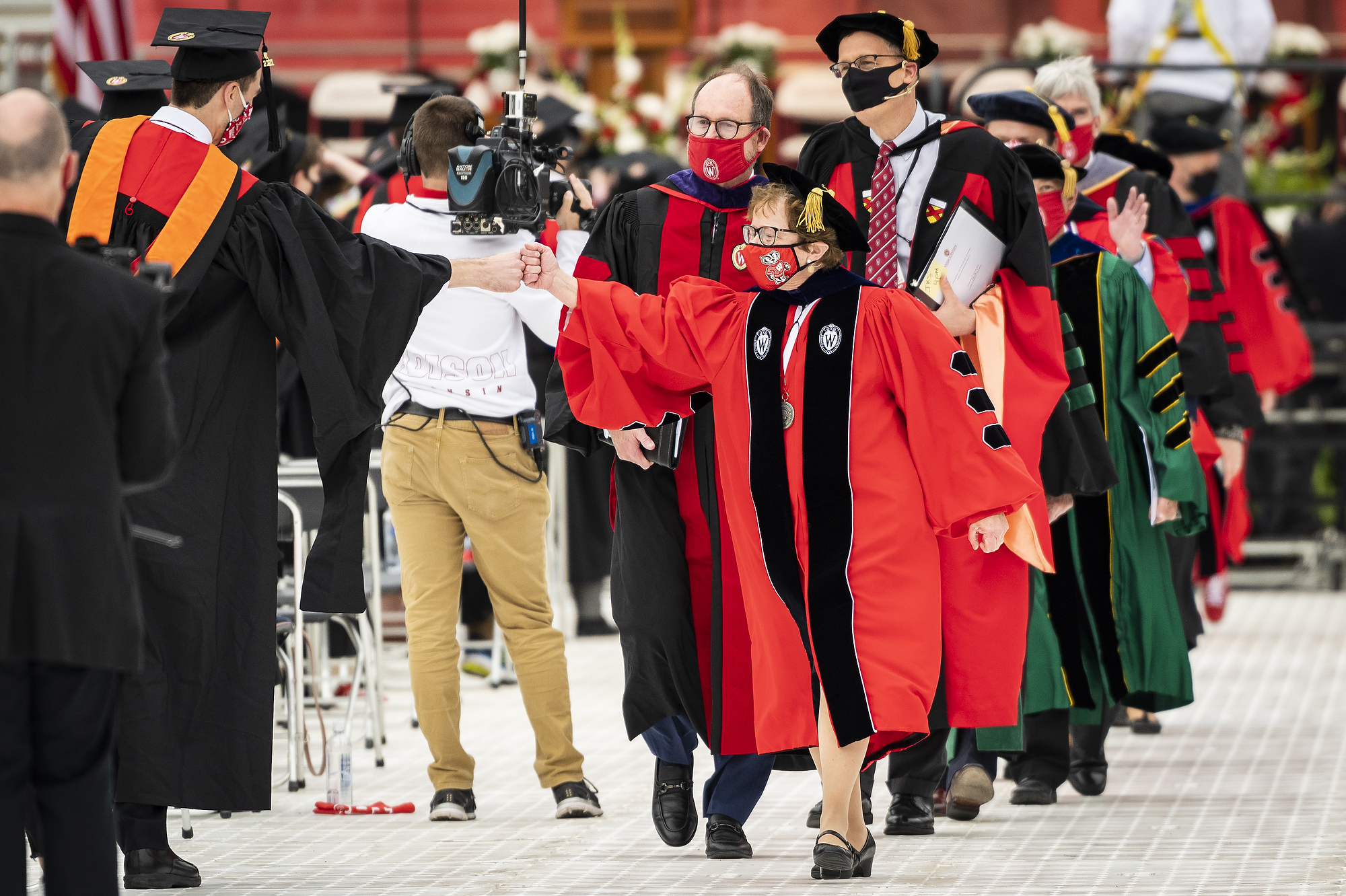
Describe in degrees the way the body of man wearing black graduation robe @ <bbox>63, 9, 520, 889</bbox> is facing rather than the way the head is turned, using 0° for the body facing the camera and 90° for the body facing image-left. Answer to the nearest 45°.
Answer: approximately 225°

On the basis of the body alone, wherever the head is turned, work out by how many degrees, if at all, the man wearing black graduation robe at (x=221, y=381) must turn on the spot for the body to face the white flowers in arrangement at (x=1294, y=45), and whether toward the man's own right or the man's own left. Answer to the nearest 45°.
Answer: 0° — they already face it

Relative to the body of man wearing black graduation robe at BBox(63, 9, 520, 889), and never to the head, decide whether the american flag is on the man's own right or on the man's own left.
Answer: on the man's own left

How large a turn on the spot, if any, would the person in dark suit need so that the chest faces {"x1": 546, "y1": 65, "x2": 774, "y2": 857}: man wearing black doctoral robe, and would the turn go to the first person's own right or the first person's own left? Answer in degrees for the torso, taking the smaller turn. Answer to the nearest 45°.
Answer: approximately 45° to the first person's own right

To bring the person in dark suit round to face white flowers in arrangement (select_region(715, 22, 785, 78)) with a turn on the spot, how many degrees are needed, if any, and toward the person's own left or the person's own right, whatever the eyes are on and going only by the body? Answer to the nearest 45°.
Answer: approximately 45° to the person's own right

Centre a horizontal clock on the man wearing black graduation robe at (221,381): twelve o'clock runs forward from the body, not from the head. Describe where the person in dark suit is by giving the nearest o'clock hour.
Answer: The person in dark suit is roughly at 5 o'clock from the man wearing black graduation robe.

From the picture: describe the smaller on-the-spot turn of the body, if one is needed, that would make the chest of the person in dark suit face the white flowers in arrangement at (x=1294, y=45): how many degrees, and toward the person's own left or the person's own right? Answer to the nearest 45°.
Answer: approximately 45° to the person's own right

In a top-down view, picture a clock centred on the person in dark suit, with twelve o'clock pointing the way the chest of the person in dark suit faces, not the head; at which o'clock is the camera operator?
The camera operator is roughly at 1 o'clock from the person in dark suit.

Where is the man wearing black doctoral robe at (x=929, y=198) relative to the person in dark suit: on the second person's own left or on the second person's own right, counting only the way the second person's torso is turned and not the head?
on the second person's own right

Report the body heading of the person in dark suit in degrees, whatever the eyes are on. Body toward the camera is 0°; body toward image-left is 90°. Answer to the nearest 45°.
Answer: approximately 180°
